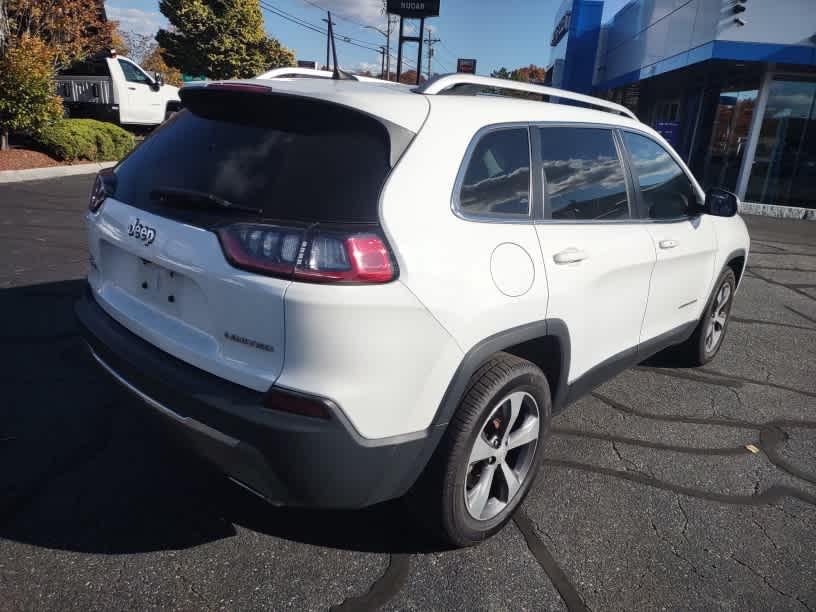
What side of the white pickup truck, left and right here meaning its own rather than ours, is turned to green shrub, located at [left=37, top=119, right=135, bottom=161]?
right

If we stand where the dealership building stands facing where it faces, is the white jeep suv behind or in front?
in front

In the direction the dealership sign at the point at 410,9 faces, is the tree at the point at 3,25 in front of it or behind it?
in front

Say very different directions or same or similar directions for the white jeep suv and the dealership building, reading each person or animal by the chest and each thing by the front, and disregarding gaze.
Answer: very different directions

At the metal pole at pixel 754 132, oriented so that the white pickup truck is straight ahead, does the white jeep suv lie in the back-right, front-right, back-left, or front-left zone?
front-left

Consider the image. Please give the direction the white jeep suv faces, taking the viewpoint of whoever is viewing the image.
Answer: facing away from the viewer and to the right of the viewer

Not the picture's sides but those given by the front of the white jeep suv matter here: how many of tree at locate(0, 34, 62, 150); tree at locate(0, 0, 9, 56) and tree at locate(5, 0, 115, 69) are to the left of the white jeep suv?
3

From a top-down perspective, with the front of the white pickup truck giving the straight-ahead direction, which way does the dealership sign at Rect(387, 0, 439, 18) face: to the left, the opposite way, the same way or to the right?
to the right

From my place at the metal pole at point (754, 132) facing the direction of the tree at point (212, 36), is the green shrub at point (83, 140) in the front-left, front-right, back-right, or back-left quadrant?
front-left

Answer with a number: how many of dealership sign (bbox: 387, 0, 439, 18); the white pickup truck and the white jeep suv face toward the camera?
1

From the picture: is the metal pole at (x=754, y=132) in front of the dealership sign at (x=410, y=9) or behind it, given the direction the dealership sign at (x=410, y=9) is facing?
in front

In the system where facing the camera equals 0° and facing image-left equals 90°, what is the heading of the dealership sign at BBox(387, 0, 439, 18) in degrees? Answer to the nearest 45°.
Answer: approximately 0°

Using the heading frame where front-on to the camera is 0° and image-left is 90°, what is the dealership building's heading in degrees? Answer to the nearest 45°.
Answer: approximately 45°

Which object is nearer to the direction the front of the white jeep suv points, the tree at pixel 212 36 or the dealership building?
the dealership building

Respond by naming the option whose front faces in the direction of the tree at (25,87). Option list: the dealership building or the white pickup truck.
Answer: the dealership building

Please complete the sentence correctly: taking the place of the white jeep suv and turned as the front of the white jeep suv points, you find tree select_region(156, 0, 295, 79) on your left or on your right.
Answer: on your left

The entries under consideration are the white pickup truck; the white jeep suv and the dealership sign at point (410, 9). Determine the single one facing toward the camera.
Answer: the dealership sign

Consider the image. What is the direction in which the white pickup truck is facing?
to the viewer's right

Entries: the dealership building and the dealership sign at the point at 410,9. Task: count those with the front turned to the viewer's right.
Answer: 0

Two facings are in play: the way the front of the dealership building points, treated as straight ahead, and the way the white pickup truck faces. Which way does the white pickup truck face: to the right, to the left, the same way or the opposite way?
the opposite way
